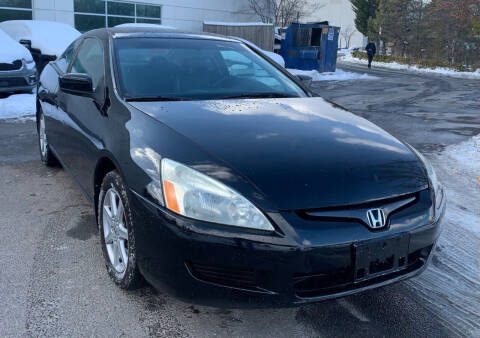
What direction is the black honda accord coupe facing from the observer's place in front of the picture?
facing the viewer and to the right of the viewer

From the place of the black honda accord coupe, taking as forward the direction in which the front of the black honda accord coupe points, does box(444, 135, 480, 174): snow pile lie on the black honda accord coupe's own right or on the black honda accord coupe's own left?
on the black honda accord coupe's own left

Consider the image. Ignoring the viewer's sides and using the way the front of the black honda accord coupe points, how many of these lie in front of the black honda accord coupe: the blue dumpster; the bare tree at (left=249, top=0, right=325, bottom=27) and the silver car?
0

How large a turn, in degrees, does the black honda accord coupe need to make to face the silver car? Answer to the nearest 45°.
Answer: approximately 180°

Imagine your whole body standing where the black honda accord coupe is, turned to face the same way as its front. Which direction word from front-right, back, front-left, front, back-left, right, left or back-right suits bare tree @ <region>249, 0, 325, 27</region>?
back-left

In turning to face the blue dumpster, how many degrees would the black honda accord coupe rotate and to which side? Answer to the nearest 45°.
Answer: approximately 135° to its left

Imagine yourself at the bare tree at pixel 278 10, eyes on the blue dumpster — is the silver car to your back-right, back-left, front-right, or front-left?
front-right

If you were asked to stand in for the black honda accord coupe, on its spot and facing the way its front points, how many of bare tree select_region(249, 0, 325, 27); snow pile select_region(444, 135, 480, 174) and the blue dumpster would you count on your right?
0

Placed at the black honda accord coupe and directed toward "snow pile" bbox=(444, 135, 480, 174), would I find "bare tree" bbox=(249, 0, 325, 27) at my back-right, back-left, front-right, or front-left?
front-left

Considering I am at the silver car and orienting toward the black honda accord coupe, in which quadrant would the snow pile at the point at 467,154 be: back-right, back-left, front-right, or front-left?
front-left
